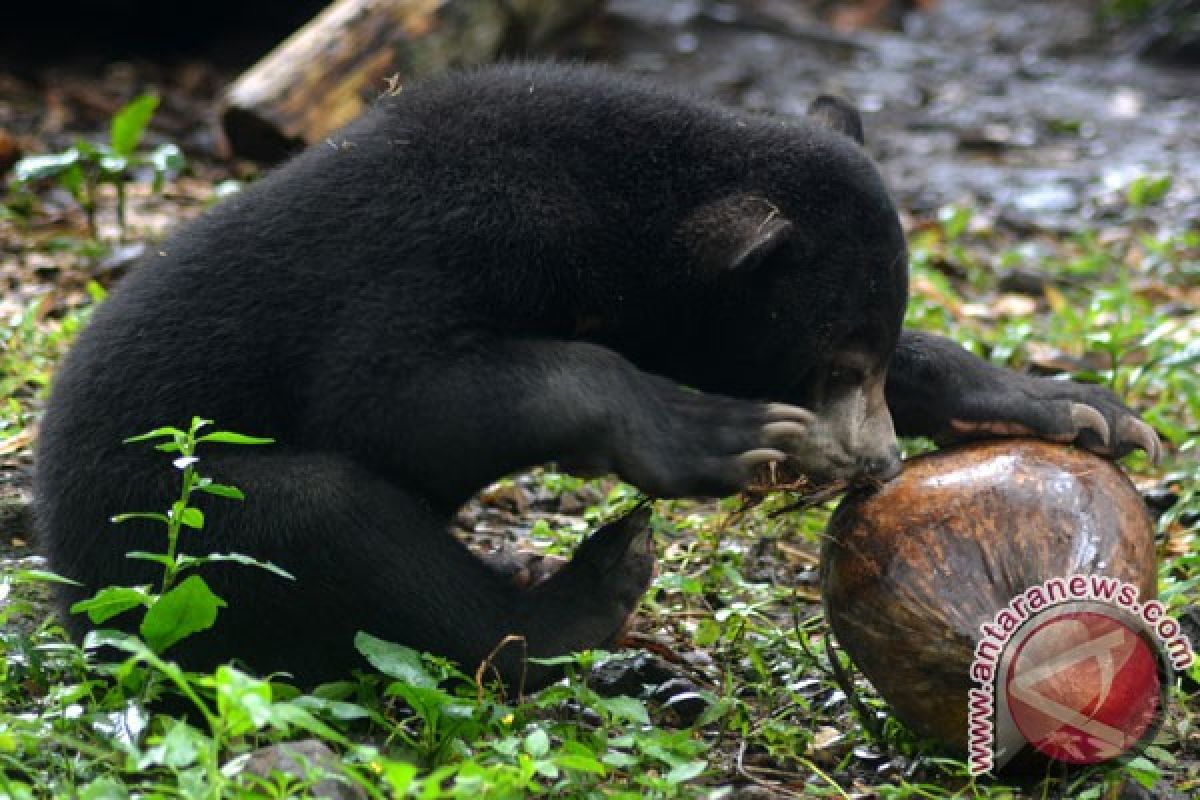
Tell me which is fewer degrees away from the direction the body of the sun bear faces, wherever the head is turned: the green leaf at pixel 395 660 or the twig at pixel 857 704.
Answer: the twig

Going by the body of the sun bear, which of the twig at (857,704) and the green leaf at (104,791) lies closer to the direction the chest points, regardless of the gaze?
the twig

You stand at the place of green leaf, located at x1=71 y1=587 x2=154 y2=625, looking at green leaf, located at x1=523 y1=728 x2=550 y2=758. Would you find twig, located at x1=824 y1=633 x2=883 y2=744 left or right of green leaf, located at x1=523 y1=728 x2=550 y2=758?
left

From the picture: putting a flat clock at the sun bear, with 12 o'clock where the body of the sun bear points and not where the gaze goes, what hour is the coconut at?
The coconut is roughly at 1 o'clock from the sun bear.

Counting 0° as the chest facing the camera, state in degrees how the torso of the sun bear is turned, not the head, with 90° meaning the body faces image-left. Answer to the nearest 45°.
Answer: approximately 270°

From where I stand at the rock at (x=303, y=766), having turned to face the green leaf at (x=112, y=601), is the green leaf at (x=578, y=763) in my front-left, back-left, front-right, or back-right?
back-right
